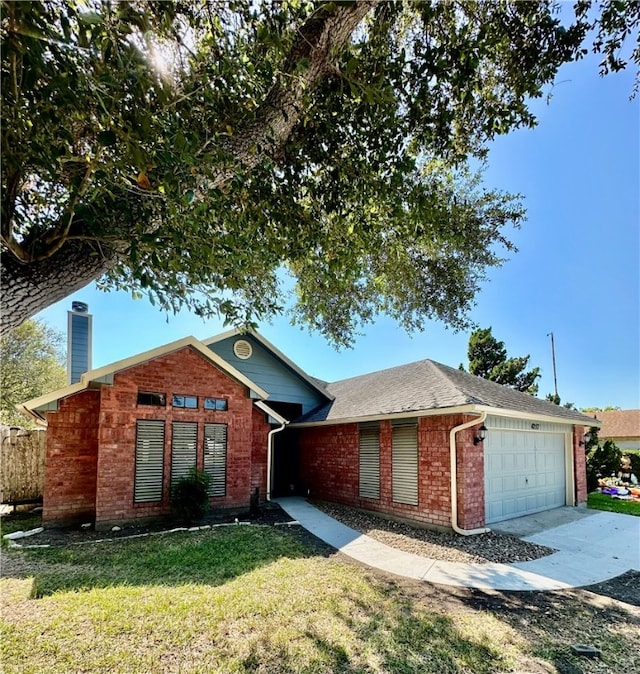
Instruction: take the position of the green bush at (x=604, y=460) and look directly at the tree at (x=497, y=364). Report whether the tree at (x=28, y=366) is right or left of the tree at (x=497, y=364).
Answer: left

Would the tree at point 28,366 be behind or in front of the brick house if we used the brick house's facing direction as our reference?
behind

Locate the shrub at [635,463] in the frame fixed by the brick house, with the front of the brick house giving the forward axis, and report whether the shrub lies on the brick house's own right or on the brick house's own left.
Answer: on the brick house's own left

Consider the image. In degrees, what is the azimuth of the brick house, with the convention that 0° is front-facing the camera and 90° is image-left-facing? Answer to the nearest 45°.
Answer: approximately 315°

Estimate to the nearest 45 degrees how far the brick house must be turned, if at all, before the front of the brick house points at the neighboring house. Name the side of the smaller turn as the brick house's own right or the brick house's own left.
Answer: approximately 90° to the brick house's own left

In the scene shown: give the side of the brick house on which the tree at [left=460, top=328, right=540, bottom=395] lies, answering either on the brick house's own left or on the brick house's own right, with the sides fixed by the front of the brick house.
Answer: on the brick house's own left

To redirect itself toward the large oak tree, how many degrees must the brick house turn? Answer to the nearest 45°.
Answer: approximately 45° to its right

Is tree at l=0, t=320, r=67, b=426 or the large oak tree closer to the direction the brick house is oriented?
the large oak tree

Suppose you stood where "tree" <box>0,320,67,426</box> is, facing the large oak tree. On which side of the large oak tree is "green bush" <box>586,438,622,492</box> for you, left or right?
left

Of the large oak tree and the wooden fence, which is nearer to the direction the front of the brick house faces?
the large oak tree
